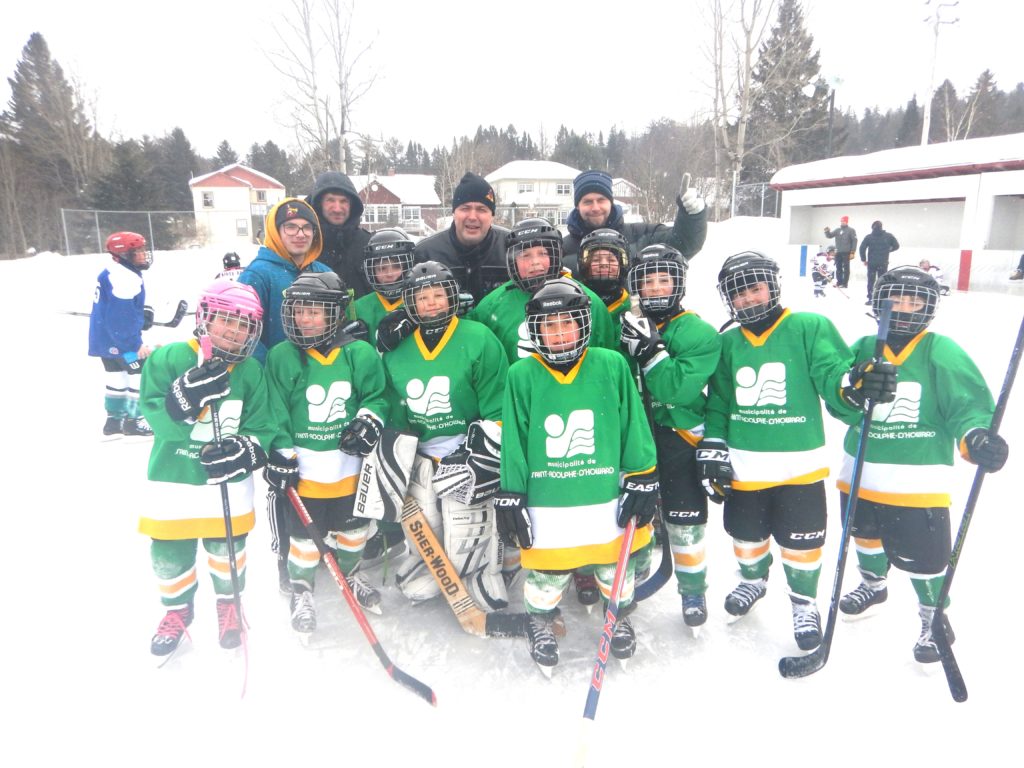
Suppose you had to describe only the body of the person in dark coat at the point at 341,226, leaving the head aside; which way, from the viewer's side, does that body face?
toward the camera

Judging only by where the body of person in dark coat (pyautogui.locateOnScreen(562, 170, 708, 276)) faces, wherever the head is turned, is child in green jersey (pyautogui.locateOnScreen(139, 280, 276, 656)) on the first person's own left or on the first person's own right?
on the first person's own right

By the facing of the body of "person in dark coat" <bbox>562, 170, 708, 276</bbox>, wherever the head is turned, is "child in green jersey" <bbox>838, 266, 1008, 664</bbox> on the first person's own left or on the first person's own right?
on the first person's own left

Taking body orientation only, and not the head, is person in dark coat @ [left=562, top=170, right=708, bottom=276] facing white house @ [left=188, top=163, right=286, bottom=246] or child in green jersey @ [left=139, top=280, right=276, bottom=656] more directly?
the child in green jersey

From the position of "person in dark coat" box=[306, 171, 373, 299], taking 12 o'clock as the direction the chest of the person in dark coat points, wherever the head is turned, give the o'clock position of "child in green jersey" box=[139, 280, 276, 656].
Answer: The child in green jersey is roughly at 1 o'clock from the person in dark coat.

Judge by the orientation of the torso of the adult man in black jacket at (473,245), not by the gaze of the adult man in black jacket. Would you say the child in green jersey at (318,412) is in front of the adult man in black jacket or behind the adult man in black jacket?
in front

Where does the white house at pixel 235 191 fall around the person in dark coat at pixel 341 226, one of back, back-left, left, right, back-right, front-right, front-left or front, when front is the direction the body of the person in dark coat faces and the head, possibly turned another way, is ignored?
back

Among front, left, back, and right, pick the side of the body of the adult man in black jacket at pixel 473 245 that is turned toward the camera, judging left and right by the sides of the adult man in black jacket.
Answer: front

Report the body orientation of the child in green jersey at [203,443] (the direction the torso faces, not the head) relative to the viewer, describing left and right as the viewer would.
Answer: facing the viewer
